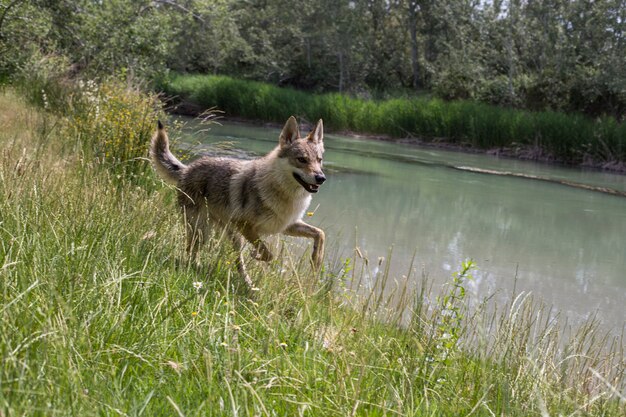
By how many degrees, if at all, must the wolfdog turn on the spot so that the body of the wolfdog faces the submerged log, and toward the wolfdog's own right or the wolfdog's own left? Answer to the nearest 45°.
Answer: approximately 90° to the wolfdog's own left

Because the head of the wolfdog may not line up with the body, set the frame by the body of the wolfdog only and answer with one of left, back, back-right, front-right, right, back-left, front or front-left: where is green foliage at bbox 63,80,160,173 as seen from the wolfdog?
back

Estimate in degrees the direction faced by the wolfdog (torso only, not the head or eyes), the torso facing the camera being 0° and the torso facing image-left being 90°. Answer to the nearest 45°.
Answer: approximately 315°
